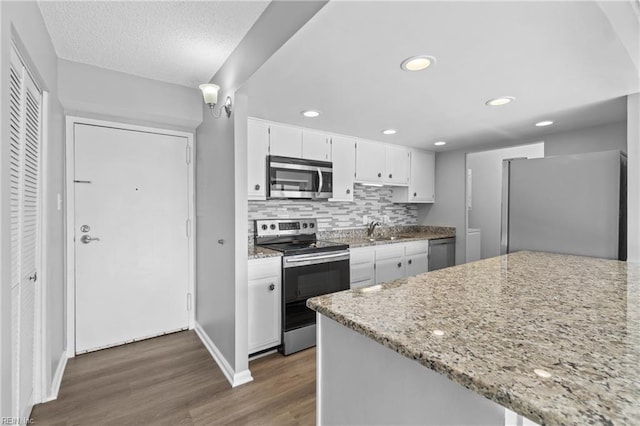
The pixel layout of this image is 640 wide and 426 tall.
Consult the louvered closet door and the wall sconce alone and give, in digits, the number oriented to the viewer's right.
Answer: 1

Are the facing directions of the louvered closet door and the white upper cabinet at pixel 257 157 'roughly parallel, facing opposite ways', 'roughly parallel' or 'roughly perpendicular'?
roughly perpendicular

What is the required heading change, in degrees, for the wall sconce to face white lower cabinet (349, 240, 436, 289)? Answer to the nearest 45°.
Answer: approximately 180°

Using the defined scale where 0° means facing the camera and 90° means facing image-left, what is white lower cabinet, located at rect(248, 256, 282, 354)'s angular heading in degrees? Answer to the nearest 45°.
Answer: approximately 315°

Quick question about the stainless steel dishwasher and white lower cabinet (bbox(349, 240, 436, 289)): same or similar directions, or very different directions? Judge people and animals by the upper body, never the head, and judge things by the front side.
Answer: same or similar directions

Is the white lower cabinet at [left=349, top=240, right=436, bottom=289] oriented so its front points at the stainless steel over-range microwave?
no

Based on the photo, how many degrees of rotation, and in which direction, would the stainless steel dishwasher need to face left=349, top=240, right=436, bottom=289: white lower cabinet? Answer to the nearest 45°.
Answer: approximately 90° to its right

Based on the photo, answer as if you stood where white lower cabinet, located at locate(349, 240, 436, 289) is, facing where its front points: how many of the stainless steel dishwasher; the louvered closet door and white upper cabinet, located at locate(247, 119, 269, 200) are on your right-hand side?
2

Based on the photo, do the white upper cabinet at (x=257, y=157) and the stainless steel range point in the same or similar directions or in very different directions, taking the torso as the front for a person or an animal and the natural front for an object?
same or similar directions

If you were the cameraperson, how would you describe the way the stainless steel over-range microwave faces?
facing the viewer and to the right of the viewer

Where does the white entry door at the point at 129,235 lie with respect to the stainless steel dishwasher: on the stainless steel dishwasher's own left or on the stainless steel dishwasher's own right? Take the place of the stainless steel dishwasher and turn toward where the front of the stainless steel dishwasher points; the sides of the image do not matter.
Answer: on the stainless steel dishwasher's own right

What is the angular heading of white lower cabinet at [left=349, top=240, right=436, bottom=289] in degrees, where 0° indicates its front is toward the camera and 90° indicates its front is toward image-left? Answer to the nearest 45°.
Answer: approximately 315°

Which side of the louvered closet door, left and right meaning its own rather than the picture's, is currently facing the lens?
right
